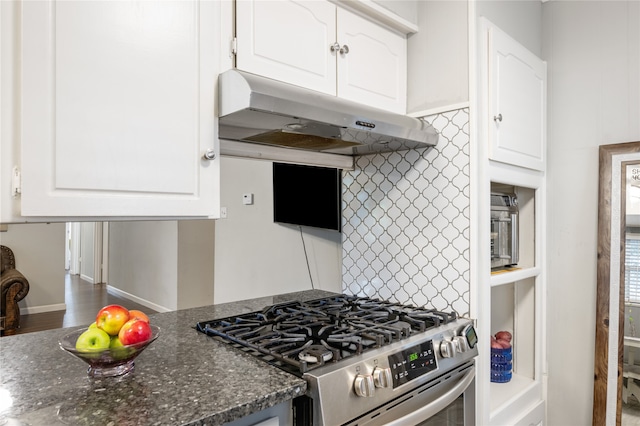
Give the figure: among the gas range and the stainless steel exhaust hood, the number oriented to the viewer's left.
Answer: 0

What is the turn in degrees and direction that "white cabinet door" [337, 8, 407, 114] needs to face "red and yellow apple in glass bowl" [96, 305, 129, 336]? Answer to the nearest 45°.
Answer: approximately 90° to its right

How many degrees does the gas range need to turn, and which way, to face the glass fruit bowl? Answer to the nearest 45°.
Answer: approximately 90° to its right

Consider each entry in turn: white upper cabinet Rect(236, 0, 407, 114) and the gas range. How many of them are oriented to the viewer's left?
0

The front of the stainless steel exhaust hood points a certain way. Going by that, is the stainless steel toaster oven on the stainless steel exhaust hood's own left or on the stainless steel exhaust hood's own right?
on the stainless steel exhaust hood's own left

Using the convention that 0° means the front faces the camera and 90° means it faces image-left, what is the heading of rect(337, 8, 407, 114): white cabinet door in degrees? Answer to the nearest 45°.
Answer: approximately 315°

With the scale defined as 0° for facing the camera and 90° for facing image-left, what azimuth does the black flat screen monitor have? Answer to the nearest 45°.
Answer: approximately 45°

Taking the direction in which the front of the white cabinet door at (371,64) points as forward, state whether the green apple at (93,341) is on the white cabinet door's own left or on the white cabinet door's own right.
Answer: on the white cabinet door's own right

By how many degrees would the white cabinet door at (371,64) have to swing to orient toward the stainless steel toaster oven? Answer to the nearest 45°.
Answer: approximately 90° to its left

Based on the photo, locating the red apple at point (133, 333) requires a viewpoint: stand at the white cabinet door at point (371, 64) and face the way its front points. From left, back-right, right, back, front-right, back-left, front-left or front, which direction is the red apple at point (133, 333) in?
right

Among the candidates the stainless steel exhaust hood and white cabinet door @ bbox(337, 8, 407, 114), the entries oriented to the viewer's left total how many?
0
